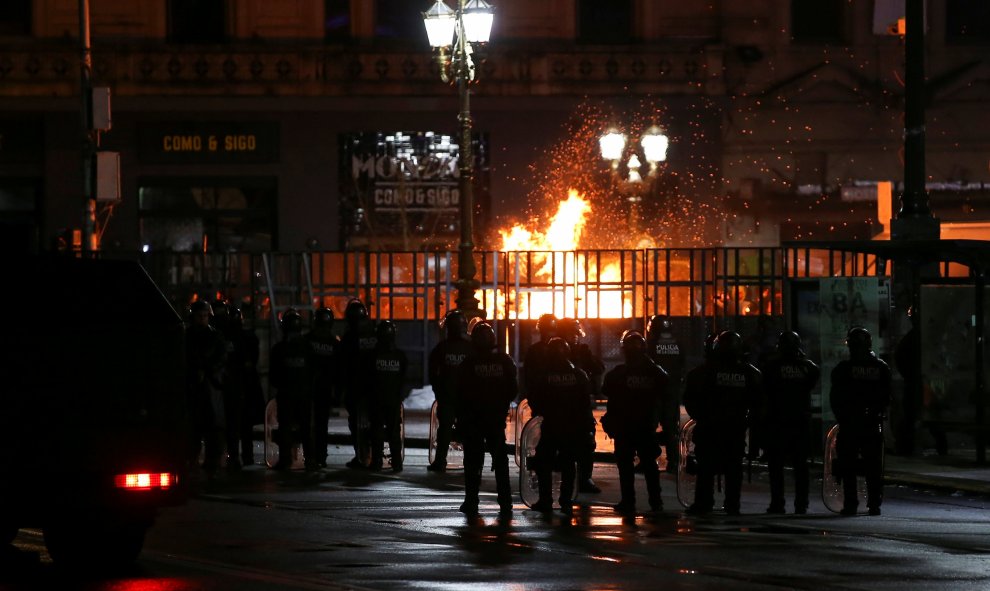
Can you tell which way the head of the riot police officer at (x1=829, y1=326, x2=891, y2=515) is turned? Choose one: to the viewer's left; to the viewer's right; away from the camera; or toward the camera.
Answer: away from the camera

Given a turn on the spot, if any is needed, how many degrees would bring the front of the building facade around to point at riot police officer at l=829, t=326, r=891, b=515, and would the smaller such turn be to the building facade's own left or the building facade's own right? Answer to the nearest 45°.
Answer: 0° — it already faces them

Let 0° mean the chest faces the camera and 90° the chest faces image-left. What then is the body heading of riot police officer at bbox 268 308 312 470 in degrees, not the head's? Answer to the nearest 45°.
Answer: approximately 135°

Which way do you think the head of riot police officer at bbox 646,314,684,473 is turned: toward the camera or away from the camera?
away from the camera

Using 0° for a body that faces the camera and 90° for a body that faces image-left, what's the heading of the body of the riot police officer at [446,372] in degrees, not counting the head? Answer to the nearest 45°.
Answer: approximately 135°

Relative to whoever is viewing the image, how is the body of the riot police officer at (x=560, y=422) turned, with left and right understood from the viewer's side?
facing away from the viewer

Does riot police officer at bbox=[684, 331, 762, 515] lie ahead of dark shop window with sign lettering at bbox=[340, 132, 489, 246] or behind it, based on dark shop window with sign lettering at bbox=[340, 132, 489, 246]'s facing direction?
ahead

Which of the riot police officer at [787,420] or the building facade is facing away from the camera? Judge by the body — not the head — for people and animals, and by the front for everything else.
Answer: the riot police officer

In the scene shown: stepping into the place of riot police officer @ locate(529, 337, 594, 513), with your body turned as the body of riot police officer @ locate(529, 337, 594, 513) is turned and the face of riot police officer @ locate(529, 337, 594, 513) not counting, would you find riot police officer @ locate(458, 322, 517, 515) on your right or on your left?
on your left

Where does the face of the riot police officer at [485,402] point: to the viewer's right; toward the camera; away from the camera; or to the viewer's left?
away from the camera

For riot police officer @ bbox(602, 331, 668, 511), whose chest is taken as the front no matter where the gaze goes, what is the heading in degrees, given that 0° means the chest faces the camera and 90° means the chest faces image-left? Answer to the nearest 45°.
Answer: approximately 180°

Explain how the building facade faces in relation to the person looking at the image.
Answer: facing the viewer

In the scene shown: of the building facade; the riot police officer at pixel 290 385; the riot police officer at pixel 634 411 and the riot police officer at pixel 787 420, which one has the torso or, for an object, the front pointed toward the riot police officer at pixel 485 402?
the building facade

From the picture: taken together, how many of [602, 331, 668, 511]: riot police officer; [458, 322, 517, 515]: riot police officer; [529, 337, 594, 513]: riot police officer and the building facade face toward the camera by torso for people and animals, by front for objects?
1

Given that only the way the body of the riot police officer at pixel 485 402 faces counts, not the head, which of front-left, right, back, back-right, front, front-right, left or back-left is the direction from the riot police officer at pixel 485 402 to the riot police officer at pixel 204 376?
front-left

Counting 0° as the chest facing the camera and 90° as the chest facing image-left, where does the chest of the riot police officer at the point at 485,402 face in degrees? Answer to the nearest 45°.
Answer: approximately 180°

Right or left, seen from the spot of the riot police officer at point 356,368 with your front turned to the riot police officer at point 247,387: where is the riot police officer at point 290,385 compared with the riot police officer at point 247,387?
left
